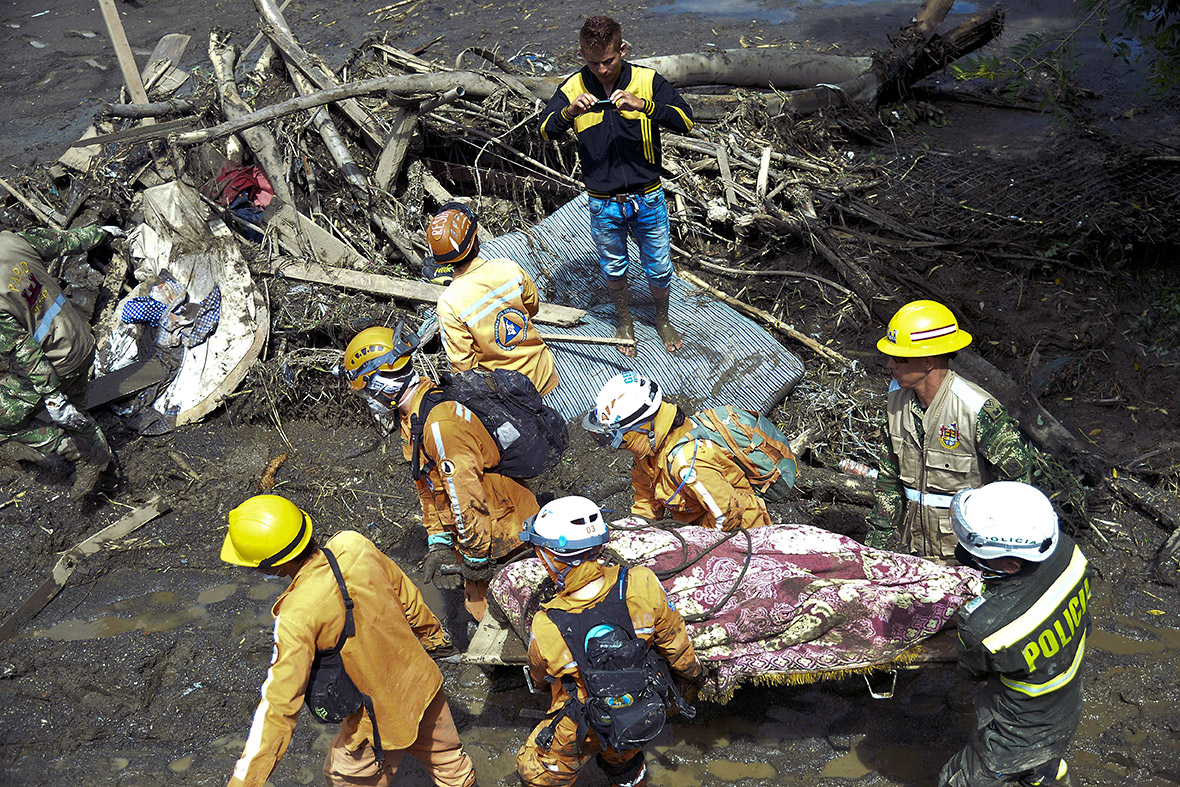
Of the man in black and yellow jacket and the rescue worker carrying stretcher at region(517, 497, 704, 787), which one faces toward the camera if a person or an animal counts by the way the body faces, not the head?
the man in black and yellow jacket

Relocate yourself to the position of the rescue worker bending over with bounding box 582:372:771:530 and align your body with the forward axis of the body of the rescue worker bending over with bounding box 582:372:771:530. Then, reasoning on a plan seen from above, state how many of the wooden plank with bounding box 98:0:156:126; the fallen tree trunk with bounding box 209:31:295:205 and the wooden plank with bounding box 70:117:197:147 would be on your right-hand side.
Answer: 3

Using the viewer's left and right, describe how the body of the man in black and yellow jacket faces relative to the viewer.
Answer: facing the viewer

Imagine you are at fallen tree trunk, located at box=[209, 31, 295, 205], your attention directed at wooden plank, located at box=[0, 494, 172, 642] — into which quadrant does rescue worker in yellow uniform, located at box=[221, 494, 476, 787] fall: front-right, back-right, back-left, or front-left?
front-left

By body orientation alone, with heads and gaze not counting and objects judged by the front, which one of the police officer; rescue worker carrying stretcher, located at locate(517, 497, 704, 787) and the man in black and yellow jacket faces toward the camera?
the man in black and yellow jacket

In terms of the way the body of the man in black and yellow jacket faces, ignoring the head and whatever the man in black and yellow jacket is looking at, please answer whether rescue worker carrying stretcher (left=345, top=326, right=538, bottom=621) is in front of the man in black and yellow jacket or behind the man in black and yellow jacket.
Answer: in front

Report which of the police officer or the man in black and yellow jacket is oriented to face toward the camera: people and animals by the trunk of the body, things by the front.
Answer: the man in black and yellow jacket

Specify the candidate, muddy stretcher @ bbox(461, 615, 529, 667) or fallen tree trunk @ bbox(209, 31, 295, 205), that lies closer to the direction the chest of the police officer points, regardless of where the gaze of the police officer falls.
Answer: the fallen tree trunk

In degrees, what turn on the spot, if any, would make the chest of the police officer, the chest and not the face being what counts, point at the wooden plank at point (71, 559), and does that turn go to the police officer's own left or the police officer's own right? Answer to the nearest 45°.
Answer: approximately 45° to the police officer's own left

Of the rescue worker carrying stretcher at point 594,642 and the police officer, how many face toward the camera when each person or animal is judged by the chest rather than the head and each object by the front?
0

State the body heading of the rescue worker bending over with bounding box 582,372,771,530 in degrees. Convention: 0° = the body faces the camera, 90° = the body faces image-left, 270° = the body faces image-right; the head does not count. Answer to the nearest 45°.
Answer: approximately 45°

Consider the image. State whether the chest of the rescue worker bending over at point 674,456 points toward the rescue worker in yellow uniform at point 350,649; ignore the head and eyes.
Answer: yes
